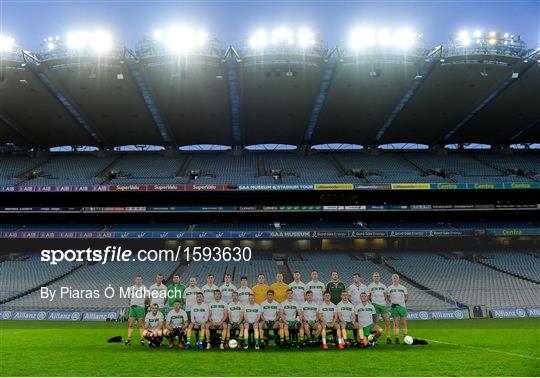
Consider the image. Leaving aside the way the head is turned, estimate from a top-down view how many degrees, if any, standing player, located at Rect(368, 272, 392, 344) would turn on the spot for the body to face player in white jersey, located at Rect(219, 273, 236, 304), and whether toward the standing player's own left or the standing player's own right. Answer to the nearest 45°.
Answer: approximately 90° to the standing player's own right

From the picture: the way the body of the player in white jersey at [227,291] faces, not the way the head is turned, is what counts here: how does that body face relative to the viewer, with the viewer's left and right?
facing the viewer

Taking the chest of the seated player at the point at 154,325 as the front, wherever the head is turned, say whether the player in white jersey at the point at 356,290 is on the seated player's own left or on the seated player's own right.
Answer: on the seated player's own left

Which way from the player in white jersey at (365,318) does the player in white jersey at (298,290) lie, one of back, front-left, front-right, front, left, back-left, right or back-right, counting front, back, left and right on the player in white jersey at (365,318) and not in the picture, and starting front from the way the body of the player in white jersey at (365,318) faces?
right

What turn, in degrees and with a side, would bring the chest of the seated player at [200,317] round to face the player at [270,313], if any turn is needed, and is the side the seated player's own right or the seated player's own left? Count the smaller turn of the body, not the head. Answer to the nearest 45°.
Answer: approximately 90° to the seated player's own left

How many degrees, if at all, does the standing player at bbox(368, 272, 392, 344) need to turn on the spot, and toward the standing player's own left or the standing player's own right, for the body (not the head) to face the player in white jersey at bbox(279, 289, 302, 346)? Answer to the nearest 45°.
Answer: approximately 45° to the standing player's own right

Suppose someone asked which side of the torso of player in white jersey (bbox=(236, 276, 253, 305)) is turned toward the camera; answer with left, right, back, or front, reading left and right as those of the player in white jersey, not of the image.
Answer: front

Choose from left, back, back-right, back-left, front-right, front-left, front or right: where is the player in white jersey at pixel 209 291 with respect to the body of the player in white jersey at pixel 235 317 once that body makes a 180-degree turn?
front-left

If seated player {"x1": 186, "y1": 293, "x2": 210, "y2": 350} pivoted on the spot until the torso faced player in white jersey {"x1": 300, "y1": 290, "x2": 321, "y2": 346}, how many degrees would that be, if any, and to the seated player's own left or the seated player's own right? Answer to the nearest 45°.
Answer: approximately 90° to the seated player's own left

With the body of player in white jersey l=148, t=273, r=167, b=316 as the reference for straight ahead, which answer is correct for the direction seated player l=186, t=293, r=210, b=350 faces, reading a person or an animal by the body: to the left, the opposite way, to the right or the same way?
the same way

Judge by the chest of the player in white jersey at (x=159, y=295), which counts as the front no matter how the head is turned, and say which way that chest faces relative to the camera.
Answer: toward the camera

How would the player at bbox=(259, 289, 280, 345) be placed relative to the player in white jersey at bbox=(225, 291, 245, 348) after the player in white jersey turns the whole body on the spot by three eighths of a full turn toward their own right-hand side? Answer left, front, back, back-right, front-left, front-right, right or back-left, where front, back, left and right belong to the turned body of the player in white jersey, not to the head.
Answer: back-right

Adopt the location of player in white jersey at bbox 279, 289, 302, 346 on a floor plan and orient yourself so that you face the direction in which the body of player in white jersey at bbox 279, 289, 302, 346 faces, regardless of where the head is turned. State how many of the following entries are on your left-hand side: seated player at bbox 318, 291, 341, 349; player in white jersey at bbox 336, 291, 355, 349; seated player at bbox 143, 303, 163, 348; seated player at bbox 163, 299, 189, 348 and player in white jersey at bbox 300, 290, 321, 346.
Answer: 3

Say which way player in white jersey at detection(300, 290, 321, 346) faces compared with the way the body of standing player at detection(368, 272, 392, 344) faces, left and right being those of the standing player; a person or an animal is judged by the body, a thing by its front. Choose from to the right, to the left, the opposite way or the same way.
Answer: the same way

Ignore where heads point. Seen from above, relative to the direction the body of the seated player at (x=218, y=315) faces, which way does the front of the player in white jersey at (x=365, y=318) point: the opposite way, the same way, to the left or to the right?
the same way

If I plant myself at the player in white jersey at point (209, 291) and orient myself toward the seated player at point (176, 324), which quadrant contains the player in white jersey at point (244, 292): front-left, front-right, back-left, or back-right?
back-left

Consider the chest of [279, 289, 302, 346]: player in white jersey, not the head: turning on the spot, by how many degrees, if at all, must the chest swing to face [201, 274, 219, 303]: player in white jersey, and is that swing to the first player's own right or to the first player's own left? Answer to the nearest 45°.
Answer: approximately 90° to the first player's own right
